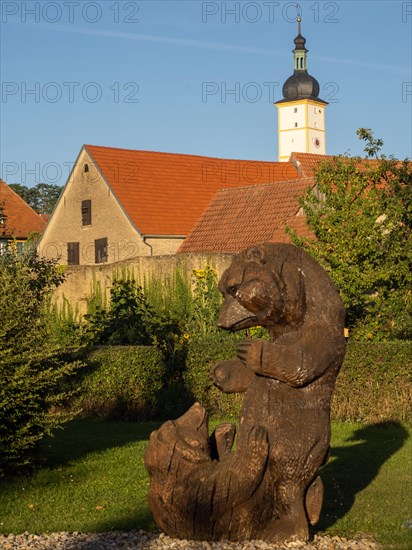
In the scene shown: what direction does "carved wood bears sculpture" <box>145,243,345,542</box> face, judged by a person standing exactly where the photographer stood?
facing to the left of the viewer

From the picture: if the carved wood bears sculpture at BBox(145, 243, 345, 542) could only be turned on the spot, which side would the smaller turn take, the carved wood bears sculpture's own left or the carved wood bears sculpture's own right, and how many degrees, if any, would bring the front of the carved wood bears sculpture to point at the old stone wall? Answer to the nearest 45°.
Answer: approximately 90° to the carved wood bears sculpture's own right

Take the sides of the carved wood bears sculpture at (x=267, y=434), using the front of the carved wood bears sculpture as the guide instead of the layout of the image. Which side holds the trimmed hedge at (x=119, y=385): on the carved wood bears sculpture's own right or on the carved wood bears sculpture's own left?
on the carved wood bears sculpture's own right

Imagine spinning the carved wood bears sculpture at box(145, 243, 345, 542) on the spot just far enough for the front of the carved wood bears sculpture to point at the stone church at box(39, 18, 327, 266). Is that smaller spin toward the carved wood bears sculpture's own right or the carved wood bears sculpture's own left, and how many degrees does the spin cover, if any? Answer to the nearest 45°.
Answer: approximately 90° to the carved wood bears sculpture's own right

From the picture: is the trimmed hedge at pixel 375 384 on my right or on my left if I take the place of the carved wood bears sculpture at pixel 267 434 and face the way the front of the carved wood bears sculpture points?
on my right

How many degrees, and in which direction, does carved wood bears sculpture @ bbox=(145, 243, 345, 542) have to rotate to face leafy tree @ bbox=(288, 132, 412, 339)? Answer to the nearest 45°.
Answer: approximately 90° to its right

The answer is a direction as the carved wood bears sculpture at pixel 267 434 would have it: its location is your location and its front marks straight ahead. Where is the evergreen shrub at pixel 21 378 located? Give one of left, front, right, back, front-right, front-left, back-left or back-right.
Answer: front-right
